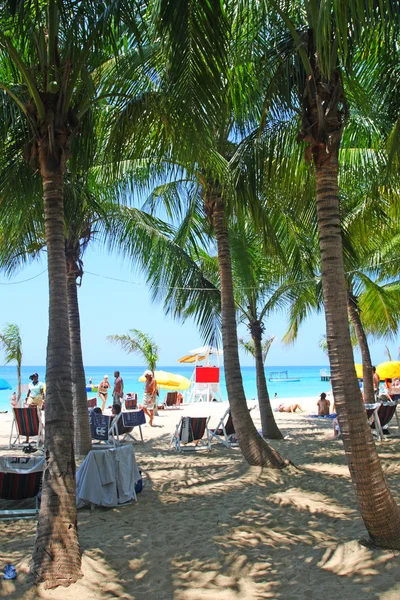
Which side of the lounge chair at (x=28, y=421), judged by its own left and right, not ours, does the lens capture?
back

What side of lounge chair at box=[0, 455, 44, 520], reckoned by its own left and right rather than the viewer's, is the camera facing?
back

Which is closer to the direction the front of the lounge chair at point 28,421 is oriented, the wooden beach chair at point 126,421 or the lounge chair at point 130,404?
the lounge chair

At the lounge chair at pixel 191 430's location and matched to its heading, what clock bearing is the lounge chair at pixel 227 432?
the lounge chair at pixel 227 432 is roughly at 2 o'clock from the lounge chair at pixel 191 430.

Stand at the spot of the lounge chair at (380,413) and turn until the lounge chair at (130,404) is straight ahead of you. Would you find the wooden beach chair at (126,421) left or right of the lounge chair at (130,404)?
left

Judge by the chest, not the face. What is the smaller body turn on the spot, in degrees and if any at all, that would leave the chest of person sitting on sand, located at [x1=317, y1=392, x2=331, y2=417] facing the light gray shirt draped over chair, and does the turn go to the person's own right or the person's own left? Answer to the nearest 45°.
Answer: approximately 180°

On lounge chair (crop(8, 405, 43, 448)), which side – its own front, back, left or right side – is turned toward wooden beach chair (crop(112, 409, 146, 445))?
right

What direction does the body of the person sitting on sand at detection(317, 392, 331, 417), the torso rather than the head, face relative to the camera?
away from the camera

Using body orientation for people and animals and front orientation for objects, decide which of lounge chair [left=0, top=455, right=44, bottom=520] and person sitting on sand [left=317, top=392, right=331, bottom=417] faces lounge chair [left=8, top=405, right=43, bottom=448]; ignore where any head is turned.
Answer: lounge chair [left=0, top=455, right=44, bottom=520]

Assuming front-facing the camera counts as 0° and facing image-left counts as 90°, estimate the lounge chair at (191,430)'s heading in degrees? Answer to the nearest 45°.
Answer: approximately 180°
